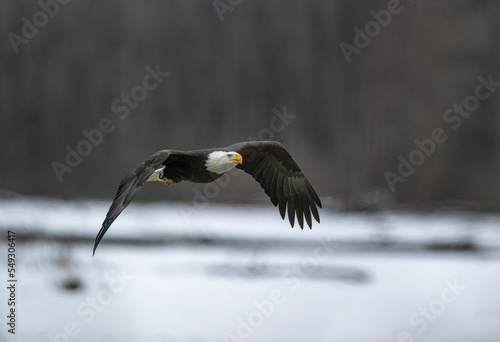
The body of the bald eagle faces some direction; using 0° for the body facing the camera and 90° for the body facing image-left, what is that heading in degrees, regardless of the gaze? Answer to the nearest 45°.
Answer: approximately 315°
